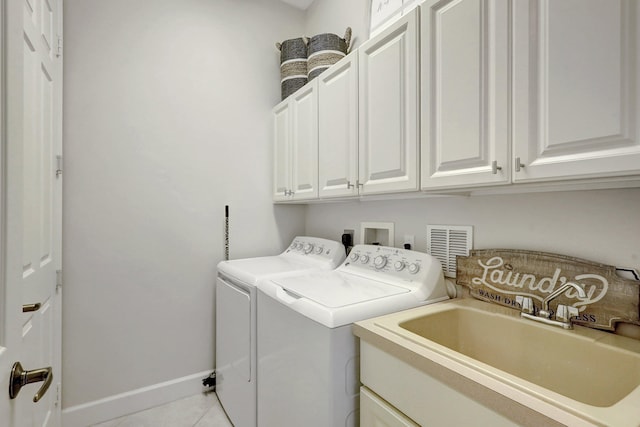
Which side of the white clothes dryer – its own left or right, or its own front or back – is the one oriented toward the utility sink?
left

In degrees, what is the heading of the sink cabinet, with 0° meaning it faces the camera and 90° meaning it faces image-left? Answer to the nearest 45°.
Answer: approximately 45°

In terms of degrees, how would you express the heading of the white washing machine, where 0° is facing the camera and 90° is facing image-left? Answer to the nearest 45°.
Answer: approximately 45°

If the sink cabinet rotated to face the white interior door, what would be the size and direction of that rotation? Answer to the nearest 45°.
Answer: approximately 45° to its right

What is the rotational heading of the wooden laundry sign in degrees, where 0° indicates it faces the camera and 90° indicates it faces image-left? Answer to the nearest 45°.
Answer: approximately 45°

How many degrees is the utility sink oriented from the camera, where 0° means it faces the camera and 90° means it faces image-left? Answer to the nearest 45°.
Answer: approximately 45°

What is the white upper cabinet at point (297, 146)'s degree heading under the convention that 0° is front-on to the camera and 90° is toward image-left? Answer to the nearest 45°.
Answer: approximately 45°
